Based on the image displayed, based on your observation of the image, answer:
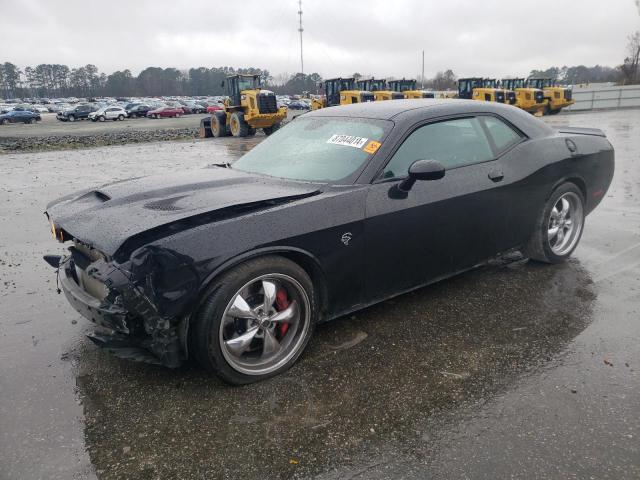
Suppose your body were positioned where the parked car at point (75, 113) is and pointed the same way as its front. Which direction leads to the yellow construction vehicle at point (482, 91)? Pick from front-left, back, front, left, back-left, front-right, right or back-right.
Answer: left

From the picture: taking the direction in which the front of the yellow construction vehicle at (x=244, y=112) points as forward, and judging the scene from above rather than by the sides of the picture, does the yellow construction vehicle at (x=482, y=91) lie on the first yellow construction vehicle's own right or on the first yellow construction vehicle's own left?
on the first yellow construction vehicle's own right

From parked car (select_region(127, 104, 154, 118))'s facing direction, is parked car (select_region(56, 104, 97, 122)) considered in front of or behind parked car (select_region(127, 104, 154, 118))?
in front

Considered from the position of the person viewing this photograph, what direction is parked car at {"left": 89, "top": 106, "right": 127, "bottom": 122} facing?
facing the viewer and to the left of the viewer

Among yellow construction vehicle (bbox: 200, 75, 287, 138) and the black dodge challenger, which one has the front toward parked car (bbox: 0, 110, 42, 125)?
the yellow construction vehicle

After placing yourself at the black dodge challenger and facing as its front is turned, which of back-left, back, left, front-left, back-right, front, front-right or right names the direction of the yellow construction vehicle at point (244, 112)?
back-right

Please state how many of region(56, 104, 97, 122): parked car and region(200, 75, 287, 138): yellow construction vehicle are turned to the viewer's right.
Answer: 0

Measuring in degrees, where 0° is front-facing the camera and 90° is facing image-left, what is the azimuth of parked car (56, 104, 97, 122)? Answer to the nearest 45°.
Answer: approximately 45°

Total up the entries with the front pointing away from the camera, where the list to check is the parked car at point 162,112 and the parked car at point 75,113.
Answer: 0

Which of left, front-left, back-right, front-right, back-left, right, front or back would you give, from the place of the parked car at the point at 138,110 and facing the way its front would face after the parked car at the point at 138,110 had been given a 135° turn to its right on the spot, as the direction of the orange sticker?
back

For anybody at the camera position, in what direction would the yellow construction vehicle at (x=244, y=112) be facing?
facing away from the viewer and to the left of the viewer
